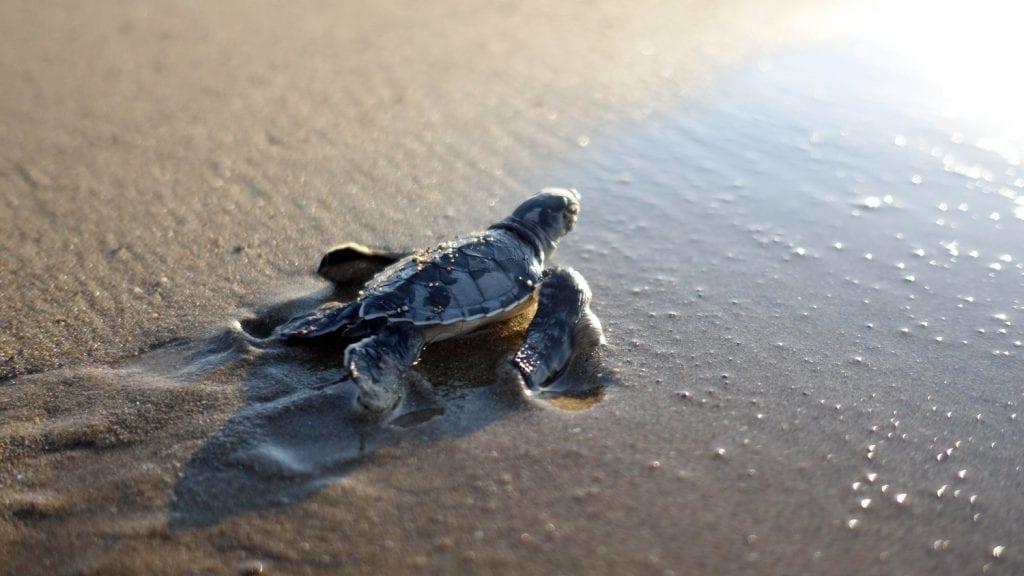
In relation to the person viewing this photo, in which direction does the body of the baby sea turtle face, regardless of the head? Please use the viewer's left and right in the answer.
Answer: facing away from the viewer and to the right of the viewer
